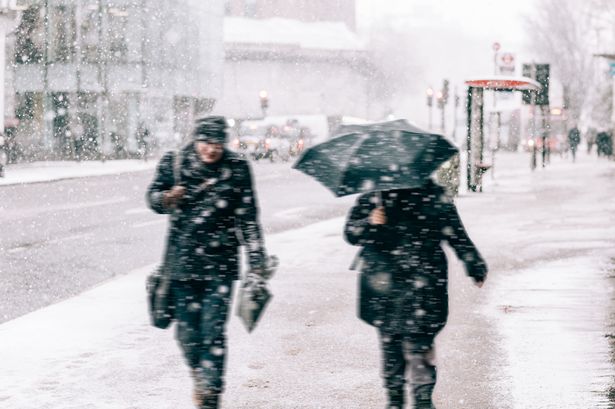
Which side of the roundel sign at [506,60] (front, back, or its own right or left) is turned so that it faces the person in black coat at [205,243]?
front

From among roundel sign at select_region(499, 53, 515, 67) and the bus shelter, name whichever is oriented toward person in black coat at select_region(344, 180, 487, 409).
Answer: the roundel sign

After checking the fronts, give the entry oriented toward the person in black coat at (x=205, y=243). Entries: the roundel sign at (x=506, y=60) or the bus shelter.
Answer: the roundel sign

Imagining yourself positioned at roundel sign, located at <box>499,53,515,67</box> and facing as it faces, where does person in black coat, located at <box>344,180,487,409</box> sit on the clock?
The person in black coat is roughly at 12 o'clock from the roundel sign.

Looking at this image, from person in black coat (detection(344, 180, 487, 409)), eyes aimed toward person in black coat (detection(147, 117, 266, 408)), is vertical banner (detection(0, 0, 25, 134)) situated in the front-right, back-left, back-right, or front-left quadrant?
front-right

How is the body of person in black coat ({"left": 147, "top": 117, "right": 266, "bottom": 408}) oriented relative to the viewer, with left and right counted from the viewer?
facing the viewer

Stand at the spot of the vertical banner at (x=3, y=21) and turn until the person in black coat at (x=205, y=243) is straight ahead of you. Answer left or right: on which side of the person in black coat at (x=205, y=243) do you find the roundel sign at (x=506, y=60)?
left

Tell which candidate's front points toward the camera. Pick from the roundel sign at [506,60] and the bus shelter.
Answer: the roundel sign
